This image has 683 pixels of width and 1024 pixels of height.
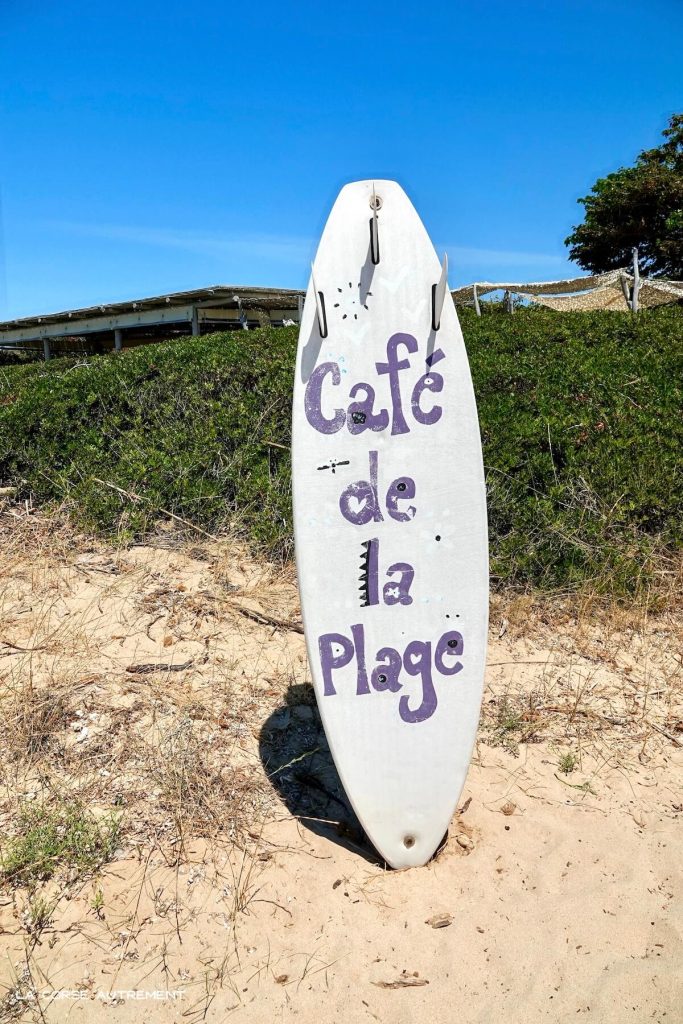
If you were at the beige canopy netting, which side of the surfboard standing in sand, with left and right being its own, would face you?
back

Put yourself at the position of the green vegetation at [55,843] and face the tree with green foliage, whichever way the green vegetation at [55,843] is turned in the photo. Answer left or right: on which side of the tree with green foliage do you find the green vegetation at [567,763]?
right

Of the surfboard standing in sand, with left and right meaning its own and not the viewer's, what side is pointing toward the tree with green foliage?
back

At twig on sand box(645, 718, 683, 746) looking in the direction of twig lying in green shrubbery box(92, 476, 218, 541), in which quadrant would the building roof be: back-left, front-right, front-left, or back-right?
front-right

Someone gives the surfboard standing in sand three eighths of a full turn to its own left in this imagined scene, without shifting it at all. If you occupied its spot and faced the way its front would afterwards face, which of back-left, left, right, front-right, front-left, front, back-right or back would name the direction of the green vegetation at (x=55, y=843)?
back-left

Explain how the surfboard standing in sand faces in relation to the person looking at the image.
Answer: facing the viewer

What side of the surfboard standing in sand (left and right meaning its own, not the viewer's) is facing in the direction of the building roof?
back

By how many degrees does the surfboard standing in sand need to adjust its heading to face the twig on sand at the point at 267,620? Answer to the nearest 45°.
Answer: approximately 135° to its right

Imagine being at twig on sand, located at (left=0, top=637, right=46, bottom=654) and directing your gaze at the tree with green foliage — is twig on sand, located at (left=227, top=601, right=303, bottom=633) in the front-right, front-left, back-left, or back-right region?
front-right

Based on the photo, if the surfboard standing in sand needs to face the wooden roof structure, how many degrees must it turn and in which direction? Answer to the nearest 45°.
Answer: approximately 180°

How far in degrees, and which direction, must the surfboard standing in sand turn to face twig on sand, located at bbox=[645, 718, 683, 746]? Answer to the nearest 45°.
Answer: approximately 135° to its left
